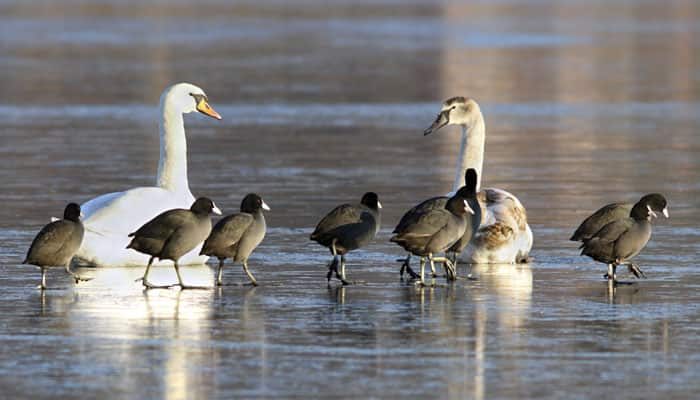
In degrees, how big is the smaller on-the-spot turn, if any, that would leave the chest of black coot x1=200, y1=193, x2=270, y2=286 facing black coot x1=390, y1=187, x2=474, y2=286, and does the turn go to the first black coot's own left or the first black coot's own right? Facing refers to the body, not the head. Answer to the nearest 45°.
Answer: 0° — it already faces it

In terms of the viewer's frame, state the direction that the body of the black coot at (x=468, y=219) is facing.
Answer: to the viewer's right

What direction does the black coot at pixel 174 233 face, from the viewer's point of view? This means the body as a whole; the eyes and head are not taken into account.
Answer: to the viewer's right

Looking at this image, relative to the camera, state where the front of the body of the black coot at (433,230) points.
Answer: to the viewer's right

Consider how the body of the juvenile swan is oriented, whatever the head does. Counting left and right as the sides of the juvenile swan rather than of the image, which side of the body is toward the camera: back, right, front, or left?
left

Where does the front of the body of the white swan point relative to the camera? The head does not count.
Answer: to the viewer's right

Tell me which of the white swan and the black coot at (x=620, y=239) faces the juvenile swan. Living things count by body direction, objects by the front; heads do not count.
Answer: the white swan

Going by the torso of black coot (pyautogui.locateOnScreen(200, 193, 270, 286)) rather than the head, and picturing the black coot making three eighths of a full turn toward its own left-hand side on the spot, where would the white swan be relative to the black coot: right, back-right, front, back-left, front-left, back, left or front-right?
front

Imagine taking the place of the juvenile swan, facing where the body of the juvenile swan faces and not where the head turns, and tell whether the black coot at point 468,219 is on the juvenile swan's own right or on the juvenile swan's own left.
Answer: on the juvenile swan's own left

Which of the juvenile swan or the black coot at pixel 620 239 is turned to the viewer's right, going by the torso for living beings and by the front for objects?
the black coot

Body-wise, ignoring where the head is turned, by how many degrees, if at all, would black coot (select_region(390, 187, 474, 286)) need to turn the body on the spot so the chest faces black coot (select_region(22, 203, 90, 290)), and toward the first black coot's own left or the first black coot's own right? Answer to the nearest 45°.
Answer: approximately 180°

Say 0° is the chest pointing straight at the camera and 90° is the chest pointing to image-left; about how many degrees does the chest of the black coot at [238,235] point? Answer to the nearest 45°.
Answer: approximately 270°

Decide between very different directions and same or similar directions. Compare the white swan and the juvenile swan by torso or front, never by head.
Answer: very different directions

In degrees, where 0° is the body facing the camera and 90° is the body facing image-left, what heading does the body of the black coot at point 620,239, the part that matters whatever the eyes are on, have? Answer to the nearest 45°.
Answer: approximately 270°
